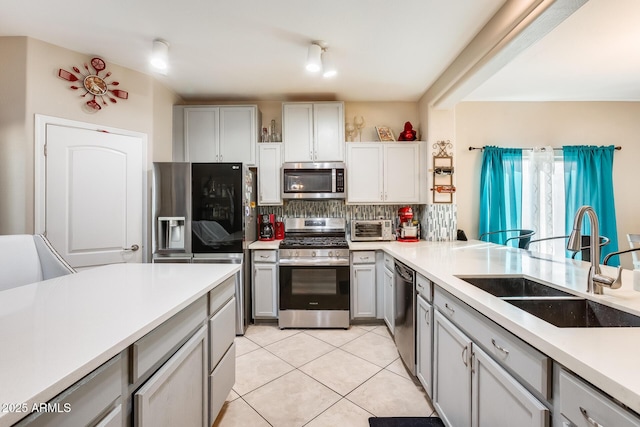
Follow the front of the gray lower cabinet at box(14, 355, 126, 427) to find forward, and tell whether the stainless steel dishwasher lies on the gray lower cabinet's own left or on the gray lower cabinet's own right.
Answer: on the gray lower cabinet's own left

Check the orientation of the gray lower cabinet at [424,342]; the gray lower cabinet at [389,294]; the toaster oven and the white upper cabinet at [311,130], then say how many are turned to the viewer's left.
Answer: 2

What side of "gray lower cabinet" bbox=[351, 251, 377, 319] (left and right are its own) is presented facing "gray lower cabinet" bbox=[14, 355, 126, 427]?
front

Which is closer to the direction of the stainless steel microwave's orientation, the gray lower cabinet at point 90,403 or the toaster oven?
the gray lower cabinet

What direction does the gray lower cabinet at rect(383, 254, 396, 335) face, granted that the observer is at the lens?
facing to the left of the viewer

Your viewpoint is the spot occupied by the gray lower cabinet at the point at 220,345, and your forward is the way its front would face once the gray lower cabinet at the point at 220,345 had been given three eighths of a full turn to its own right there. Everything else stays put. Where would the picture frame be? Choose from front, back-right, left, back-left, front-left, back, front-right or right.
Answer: back

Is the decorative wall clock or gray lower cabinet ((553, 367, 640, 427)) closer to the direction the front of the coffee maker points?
the gray lower cabinet

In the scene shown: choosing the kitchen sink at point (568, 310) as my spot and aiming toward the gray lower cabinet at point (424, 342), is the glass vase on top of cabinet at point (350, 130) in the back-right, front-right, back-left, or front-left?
front-right

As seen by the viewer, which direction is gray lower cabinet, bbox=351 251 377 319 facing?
toward the camera

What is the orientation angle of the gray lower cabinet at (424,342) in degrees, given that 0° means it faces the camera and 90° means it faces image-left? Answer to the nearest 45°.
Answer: approximately 90°

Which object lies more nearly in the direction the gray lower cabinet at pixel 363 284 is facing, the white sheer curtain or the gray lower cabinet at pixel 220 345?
the gray lower cabinet

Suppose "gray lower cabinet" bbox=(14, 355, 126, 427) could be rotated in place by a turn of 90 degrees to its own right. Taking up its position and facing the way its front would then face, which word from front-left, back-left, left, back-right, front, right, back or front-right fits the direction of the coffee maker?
back

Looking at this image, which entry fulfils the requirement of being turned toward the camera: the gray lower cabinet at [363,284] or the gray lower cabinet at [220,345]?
the gray lower cabinet at [363,284]

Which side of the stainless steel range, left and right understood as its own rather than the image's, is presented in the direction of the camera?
front

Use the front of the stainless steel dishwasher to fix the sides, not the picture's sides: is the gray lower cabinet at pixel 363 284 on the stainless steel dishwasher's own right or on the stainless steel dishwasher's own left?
on the stainless steel dishwasher's own right

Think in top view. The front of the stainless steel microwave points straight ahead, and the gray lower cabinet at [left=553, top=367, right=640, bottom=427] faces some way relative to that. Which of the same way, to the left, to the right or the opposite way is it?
to the right

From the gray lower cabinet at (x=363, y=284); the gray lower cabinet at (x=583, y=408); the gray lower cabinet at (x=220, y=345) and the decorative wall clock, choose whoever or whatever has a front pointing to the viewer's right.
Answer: the gray lower cabinet at (x=220, y=345)

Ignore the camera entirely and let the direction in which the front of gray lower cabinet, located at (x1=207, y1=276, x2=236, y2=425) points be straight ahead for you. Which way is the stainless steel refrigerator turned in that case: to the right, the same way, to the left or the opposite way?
to the right

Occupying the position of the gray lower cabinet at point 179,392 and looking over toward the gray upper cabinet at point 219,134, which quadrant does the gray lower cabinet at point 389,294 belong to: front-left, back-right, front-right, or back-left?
front-right

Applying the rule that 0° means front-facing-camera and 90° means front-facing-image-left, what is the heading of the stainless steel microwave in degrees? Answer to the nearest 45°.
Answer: approximately 0°
